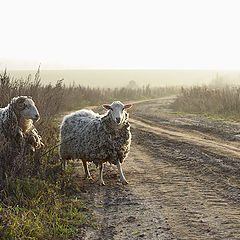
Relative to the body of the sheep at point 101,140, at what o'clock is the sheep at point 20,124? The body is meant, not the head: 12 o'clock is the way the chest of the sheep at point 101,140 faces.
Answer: the sheep at point 20,124 is roughly at 4 o'clock from the sheep at point 101,140.

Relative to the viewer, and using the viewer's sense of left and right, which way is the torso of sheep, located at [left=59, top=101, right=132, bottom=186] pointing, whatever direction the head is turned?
facing the viewer and to the right of the viewer
